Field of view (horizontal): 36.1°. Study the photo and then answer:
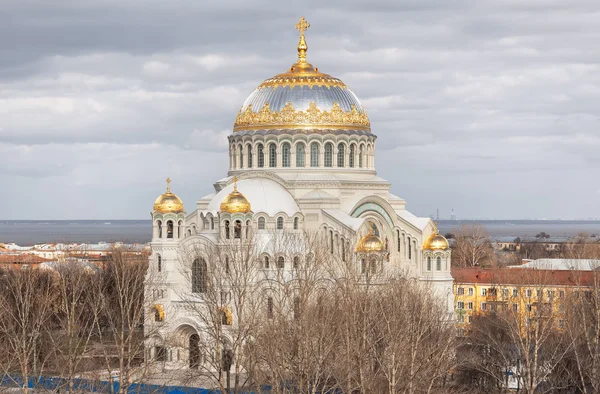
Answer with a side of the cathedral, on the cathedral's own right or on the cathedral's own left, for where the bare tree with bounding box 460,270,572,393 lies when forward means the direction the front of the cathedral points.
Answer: on the cathedral's own left

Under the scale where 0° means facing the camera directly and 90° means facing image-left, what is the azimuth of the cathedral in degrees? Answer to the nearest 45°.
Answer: approximately 45°

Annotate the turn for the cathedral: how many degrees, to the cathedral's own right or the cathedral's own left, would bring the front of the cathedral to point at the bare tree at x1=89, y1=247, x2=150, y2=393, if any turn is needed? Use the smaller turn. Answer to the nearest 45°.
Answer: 0° — it already faces it

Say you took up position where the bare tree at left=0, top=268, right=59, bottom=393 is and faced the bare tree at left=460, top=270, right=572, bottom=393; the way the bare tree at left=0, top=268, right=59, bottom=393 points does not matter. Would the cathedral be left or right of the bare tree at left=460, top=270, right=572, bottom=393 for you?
left

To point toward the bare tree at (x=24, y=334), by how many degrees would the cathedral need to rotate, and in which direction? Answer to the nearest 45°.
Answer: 0° — it already faces it
